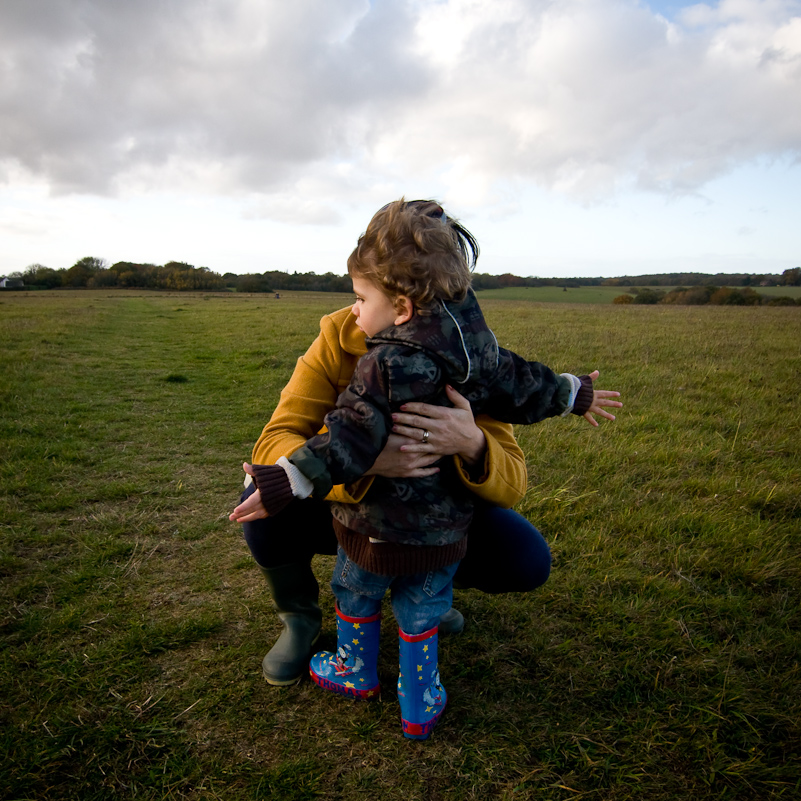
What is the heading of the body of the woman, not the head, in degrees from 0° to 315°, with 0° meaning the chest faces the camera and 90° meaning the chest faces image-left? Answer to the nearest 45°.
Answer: approximately 0°

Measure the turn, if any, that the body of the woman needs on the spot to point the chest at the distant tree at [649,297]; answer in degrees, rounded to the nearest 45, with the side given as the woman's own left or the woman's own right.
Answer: approximately 135° to the woman's own left

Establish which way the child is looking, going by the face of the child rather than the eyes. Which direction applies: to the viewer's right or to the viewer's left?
to the viewer's left
